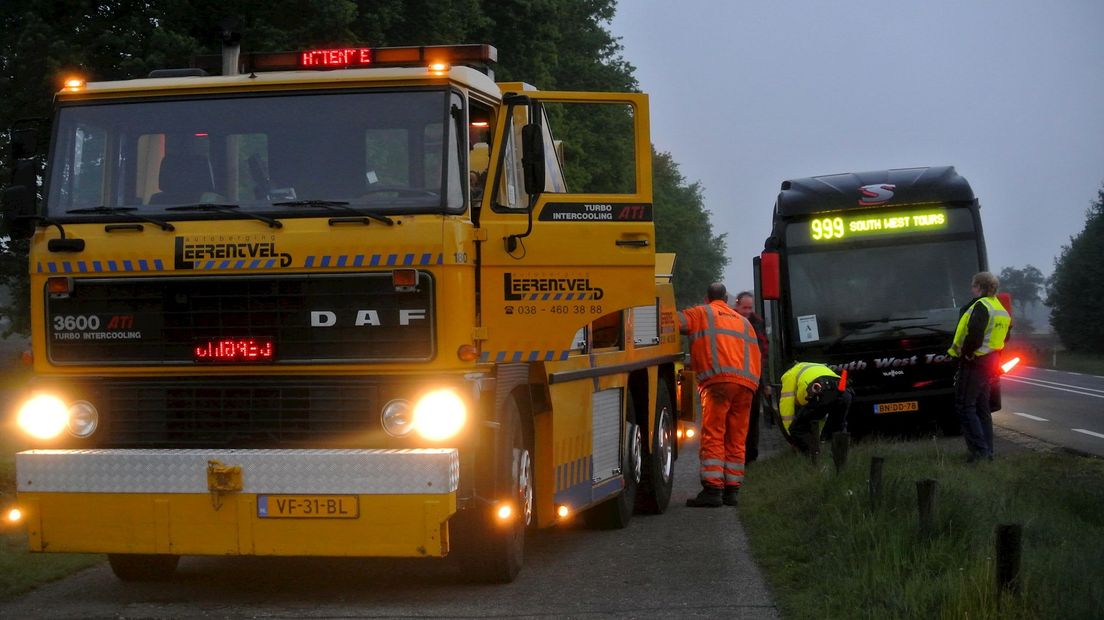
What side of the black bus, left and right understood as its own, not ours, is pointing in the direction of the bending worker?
front

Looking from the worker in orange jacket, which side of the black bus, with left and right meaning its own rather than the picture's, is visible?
front

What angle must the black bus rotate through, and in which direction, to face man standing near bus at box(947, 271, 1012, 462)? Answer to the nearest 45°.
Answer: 0° — it already faces them

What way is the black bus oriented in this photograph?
toward the camera

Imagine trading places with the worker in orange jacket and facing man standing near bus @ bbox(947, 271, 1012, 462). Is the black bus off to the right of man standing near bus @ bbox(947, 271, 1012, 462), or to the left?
left
